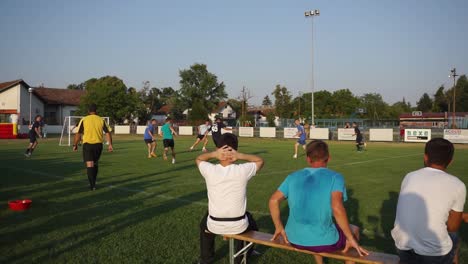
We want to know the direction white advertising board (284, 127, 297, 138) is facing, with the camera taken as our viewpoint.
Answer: facing the viewer

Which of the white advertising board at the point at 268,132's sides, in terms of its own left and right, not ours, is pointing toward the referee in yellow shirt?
front

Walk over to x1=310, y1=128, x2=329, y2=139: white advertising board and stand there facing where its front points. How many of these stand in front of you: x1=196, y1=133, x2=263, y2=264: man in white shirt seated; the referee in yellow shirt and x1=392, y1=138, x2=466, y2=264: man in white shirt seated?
3

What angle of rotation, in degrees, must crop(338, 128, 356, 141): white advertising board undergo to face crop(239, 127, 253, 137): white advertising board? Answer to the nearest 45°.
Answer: approximately 135° to its right

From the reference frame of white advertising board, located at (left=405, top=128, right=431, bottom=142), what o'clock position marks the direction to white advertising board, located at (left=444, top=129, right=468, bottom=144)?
white advertising board, located at (left=444, top=129, right=468, bottom=144) is roughly at 9 o'clock from white advertising board, located at (left=405, top=128, right=431, bottom=142).

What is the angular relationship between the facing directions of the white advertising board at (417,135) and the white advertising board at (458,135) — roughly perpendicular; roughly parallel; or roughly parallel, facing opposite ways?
roughly parallel

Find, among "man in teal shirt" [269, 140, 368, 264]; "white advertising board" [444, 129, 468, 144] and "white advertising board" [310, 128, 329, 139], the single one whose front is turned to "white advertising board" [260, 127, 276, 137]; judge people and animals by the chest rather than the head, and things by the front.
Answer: the man in teal shirt

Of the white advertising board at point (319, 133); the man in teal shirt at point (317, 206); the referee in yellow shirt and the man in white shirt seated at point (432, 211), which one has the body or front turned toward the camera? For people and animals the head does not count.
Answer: the white advertising board

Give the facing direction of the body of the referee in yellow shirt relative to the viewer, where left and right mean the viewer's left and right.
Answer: facing away from the viewer

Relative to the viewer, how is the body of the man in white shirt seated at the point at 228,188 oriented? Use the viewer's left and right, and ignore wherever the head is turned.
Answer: facing away from the viewer

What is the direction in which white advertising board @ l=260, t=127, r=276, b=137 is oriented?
toward the camera

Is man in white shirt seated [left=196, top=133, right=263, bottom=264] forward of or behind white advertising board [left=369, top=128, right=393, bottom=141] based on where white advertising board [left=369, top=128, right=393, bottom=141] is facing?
forward

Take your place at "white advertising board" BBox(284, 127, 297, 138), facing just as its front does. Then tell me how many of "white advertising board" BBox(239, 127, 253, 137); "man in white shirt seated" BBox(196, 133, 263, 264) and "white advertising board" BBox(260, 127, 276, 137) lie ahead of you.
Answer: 1

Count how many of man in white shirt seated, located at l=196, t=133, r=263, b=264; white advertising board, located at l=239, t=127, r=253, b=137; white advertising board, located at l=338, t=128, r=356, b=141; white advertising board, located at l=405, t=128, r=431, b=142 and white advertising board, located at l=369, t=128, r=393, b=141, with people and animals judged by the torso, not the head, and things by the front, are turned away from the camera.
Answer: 1

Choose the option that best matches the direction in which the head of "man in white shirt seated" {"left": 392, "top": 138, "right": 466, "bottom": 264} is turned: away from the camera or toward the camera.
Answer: away from the camera

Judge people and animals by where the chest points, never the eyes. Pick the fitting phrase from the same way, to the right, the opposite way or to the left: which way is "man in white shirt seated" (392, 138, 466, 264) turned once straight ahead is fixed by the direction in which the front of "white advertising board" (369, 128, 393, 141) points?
the opposite way

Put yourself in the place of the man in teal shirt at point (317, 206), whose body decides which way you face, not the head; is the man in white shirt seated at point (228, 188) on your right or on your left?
on your left

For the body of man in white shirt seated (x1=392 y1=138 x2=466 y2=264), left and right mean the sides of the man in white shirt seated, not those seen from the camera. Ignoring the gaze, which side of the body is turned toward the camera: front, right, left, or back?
back
